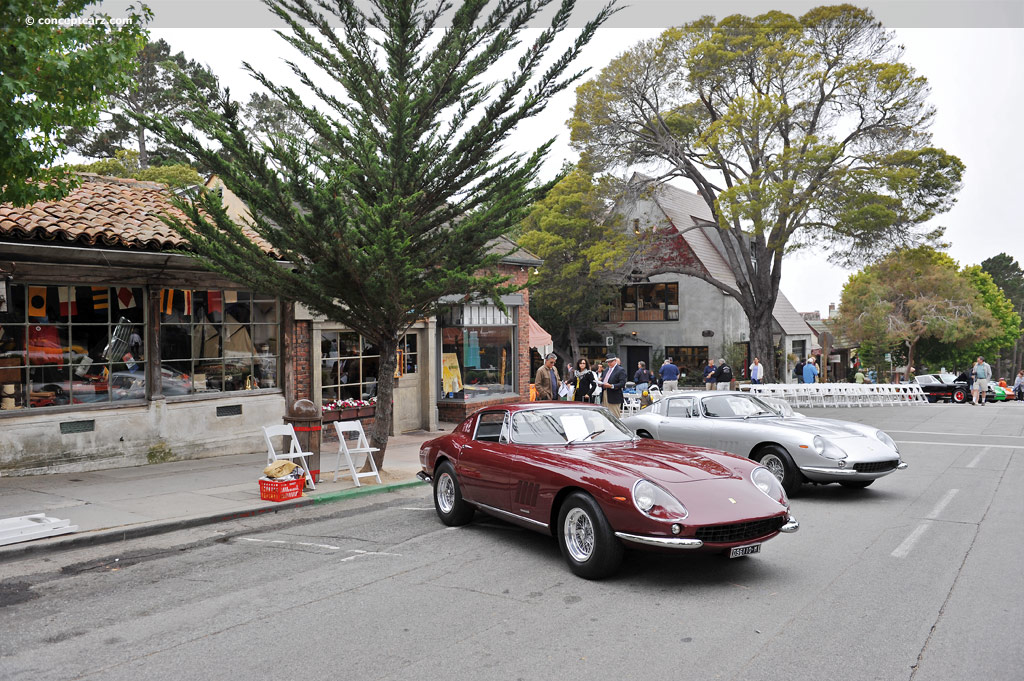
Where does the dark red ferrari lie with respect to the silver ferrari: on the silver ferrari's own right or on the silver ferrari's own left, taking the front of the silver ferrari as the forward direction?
on the silver ferrari's own right

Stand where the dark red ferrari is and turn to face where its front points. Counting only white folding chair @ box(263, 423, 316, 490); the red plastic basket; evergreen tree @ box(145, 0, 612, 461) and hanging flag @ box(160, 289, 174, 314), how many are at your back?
4

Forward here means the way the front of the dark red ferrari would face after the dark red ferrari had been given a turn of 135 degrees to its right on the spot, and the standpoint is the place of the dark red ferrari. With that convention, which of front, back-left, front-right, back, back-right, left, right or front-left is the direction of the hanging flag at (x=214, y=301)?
front-right

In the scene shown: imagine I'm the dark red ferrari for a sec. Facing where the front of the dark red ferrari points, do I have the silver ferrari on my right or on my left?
on my left

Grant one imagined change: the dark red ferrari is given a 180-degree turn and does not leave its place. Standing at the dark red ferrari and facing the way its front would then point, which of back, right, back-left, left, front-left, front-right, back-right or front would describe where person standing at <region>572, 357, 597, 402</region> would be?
front-right

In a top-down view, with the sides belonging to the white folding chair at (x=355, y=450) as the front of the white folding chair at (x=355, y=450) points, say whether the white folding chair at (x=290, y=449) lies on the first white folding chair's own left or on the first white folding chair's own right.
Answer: on the first white folding chair's own right

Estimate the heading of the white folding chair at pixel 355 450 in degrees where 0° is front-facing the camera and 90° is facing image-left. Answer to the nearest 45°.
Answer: approximately 315°

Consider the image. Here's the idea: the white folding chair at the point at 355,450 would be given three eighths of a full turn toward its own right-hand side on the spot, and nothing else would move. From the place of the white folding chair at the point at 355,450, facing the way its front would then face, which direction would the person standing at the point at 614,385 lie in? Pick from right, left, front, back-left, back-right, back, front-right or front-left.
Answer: back-right

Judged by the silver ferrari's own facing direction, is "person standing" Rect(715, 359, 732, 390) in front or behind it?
behind

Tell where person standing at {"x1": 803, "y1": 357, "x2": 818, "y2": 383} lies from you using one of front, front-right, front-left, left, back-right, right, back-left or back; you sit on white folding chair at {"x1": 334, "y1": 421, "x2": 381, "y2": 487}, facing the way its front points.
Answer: left

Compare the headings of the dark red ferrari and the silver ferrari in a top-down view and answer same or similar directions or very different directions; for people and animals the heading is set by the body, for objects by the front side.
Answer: same or similar directions

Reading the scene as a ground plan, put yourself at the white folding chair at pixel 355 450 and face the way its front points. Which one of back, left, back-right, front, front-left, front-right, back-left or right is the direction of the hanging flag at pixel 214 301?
back

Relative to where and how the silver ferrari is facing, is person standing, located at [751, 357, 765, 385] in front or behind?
behind

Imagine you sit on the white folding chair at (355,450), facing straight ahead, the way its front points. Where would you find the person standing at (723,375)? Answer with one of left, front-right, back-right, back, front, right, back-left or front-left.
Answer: left

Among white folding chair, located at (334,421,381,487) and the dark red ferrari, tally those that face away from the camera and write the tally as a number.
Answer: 0

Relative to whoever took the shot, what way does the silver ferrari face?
facing the viewer and to the right of the viewer

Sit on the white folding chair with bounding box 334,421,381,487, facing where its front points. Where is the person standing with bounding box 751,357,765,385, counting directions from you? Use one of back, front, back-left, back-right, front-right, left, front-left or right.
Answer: left

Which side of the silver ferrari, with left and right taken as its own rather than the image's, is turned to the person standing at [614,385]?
back
